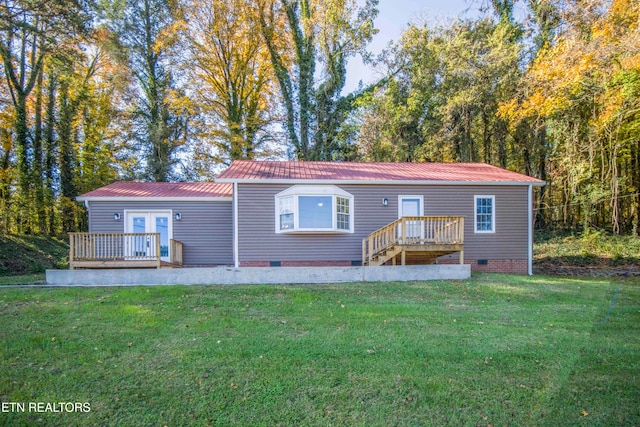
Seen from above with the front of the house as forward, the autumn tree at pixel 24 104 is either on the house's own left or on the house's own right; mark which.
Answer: on the house's own right

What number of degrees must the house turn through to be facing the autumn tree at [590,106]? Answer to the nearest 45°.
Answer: approximately 90° to its left

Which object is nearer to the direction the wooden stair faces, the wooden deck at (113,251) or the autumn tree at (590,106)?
the wooden deck

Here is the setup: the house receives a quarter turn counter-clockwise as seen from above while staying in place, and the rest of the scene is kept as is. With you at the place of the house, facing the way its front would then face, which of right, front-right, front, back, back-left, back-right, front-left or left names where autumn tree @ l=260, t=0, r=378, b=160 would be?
left

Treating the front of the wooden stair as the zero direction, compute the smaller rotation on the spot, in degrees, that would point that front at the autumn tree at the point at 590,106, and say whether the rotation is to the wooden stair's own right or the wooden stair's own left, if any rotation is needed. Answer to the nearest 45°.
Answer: approximately 135° to the wooden stair's own right

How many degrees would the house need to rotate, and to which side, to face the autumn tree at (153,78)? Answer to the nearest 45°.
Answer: approximately 135° to its right

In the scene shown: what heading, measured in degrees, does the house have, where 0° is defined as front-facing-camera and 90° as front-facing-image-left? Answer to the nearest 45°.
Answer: approximately 0°

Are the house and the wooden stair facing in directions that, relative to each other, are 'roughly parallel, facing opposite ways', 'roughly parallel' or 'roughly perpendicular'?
roughly perpendicular
